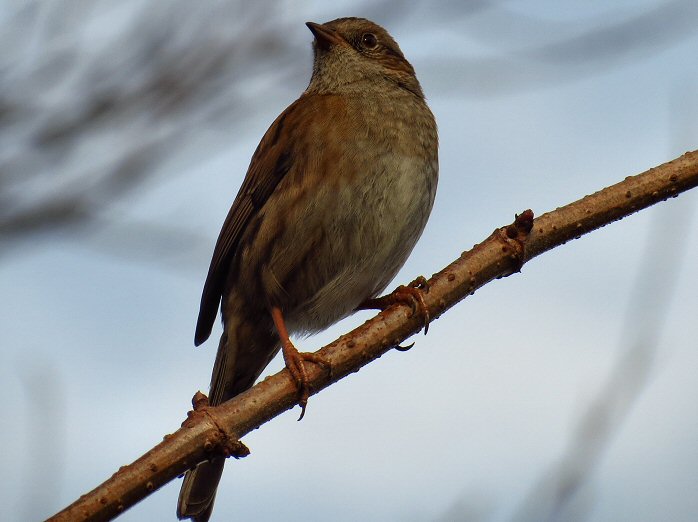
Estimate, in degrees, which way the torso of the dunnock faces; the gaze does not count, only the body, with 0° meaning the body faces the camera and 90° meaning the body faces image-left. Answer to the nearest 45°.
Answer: approximately 315°
